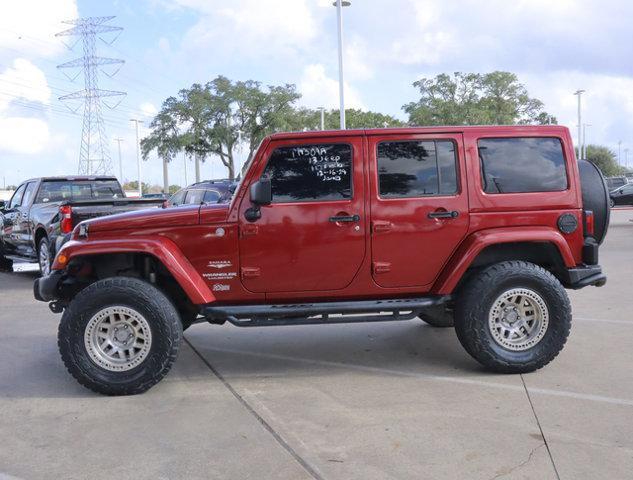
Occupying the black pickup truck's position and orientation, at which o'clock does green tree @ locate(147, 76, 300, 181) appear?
The green tree is roughly at 2 o'clock from the black pickup truck.

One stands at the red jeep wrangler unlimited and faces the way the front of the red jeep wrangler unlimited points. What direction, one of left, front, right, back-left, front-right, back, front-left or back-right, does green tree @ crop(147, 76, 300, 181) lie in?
right

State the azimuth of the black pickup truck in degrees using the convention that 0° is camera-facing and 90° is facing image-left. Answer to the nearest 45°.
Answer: approximately 135°

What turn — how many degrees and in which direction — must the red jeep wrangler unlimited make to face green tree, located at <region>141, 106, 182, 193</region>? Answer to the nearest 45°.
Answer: approximately 90° to its right

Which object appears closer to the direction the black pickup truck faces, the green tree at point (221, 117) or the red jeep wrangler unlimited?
the green tree

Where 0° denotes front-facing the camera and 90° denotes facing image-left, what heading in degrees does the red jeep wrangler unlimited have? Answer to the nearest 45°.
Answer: approximately 90°

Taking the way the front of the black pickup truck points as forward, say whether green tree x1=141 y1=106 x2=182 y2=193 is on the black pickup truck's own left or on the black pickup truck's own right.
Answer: on the black pickup truck's own right

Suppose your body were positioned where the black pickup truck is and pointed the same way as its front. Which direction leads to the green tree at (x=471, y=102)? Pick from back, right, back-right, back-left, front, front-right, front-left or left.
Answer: right

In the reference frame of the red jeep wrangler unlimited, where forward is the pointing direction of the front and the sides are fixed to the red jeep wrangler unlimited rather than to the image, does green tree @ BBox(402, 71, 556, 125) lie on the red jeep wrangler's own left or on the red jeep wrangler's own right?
on the red jeep wrangler's own right
